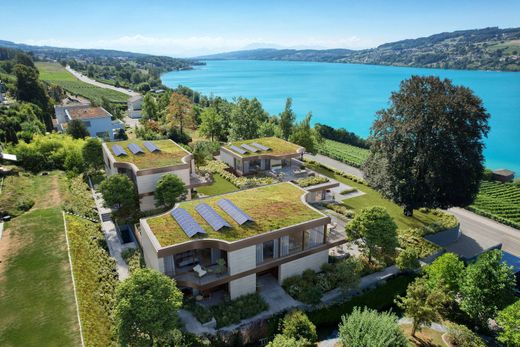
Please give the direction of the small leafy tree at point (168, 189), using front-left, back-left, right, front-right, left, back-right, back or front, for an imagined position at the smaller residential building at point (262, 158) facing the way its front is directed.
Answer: right

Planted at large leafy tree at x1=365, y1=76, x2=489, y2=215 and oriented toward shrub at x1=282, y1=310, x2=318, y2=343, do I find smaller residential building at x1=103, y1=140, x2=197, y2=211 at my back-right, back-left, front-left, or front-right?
front-right

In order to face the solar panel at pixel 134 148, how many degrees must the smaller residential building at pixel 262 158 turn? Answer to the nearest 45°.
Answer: approximately 90° to its right

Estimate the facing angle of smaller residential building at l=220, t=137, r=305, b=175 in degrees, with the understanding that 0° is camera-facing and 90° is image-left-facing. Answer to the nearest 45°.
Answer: approximately 315°

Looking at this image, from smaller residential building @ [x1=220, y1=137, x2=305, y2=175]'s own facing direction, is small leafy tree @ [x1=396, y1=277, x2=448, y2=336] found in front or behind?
in front

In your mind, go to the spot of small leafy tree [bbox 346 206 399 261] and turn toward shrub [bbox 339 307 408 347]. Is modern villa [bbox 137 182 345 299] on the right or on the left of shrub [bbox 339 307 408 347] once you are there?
right

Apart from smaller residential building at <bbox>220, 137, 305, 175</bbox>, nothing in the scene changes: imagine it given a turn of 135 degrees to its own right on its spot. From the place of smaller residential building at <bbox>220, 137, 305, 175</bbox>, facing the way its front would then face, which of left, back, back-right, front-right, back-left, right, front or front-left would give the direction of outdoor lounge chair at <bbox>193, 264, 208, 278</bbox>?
left

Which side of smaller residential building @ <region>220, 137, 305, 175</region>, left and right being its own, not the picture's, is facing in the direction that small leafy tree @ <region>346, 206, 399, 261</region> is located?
front

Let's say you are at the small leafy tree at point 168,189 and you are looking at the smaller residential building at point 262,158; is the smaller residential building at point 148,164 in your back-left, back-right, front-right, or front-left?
front-left

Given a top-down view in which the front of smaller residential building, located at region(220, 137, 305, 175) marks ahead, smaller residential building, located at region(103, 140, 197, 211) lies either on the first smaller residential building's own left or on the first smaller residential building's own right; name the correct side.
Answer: on the first smaller residential building's own right

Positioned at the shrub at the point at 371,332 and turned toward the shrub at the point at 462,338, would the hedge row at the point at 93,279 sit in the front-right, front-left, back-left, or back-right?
back-left

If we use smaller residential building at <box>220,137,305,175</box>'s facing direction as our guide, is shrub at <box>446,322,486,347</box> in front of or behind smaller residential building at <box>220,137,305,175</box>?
in front

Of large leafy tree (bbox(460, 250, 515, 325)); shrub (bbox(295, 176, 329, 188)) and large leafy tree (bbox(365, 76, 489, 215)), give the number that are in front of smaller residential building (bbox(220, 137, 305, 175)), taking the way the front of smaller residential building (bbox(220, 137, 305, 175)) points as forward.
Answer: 3
